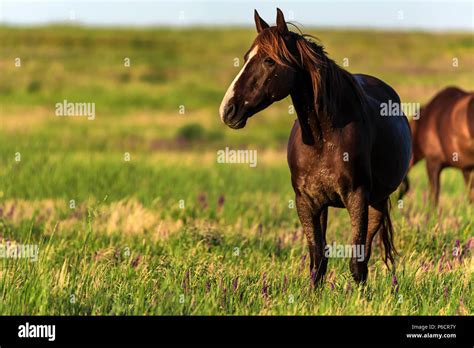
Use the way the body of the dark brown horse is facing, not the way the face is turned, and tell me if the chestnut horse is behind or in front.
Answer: behind

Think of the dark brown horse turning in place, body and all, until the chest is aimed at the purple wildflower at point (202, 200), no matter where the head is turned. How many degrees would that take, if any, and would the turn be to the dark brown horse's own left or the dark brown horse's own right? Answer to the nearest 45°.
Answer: approximately 135° to the dark brown horse's own right

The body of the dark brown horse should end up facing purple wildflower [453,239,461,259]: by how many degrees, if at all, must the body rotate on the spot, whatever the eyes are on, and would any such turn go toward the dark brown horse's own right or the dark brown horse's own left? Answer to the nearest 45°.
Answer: approximately 180°

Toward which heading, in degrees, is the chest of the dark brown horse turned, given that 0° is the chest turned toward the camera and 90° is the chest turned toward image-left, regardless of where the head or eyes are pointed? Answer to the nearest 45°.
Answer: approximately 45°
